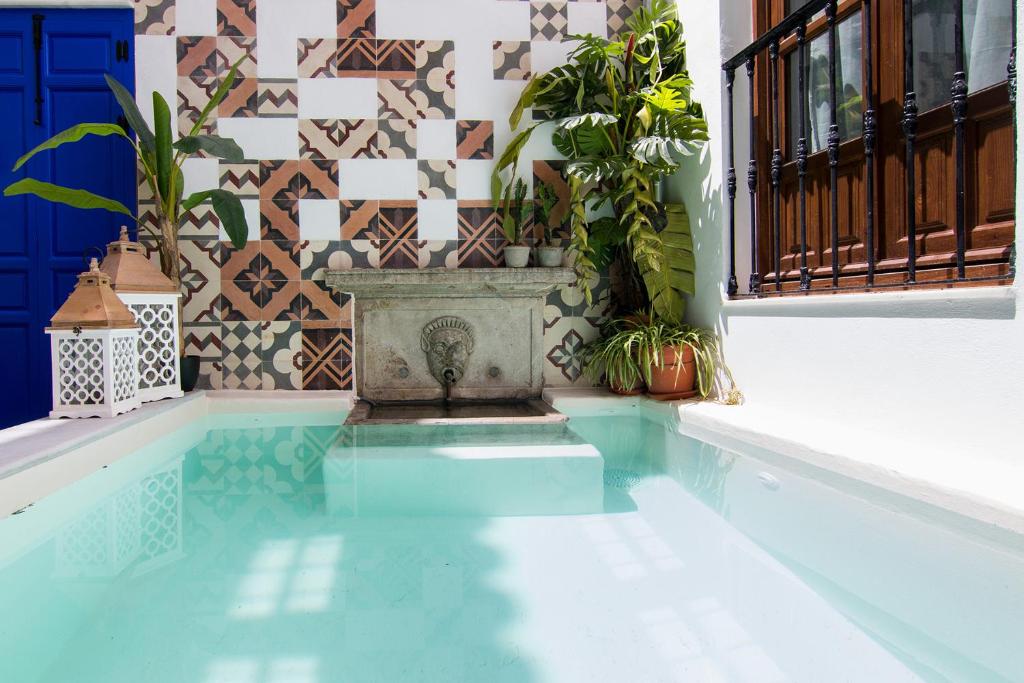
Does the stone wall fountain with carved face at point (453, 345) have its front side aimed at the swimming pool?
yes

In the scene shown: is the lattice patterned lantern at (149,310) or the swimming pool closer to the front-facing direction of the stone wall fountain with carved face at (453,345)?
the swimming pool

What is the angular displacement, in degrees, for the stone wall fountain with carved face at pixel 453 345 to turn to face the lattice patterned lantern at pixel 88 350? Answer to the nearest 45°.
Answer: approximately 45° to its right

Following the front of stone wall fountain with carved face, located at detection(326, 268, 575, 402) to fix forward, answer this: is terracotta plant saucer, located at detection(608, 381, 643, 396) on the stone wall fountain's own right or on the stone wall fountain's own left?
on the stone wall fountain's own left

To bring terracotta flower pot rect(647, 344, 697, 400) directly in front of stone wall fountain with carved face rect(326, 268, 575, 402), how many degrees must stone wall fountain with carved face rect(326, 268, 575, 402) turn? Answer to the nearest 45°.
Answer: approximately 45° to its left

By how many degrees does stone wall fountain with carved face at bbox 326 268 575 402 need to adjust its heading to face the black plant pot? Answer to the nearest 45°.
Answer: approximately 90° to its right

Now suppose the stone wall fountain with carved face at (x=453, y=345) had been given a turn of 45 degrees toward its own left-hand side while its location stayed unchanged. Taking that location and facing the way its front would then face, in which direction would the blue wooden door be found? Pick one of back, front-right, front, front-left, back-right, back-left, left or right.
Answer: back-right

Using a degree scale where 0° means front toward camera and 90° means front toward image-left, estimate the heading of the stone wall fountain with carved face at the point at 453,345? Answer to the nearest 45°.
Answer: approximately 0°
